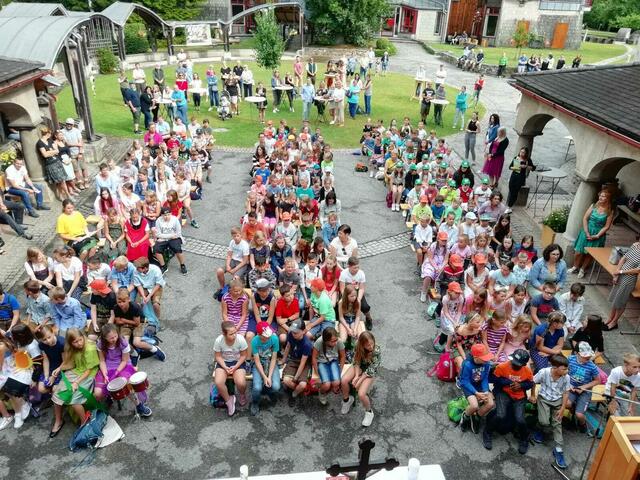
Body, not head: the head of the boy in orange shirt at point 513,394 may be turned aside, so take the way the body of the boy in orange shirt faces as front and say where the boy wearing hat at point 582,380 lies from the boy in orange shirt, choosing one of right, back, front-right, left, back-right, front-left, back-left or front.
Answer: back-left

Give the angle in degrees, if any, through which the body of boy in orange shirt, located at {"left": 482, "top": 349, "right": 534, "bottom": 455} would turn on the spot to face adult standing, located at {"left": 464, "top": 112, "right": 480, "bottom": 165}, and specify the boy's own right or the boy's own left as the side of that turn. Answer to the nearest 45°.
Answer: approximately 180°

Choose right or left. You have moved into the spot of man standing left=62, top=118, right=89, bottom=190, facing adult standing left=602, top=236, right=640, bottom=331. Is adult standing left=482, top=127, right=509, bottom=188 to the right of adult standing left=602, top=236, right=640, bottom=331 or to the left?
left

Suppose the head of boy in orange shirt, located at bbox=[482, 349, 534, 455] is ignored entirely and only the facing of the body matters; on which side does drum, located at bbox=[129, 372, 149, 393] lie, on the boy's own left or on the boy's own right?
on the boy's own right

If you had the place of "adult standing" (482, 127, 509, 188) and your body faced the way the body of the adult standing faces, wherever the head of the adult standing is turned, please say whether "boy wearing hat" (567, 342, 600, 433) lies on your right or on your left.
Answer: on your left

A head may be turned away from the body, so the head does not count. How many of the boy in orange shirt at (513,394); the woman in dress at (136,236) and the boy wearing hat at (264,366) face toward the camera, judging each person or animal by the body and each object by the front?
3

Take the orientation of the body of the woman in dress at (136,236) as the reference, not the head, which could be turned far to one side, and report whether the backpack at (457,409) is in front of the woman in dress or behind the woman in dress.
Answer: in front

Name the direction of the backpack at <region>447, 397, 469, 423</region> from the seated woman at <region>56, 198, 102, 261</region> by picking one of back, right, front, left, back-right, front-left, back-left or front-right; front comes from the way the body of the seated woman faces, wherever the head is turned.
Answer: front

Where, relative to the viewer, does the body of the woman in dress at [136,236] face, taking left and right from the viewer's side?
facing the viewer

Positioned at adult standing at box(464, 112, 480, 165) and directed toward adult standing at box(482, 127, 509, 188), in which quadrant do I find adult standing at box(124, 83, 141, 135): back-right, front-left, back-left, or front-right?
back-right

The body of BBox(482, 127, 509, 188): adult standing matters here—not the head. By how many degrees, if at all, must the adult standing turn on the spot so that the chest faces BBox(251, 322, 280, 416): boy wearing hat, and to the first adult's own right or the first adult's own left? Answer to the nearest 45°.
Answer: approximately 45° to the first adult's own left

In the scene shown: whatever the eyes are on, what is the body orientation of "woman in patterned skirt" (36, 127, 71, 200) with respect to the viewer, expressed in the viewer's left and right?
facing the viewer and to the right of the viewer

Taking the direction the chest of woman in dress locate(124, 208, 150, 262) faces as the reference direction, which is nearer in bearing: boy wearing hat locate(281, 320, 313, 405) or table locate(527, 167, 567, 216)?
the boy wearing hat

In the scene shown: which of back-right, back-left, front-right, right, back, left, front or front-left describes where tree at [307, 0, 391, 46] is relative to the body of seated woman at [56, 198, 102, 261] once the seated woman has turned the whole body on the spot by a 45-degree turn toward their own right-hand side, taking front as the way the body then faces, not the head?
back-left

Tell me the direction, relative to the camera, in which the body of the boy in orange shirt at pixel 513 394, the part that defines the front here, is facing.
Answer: toward the camera

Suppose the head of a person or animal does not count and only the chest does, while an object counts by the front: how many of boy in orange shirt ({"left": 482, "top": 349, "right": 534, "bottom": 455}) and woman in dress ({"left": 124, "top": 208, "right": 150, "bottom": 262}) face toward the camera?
2
